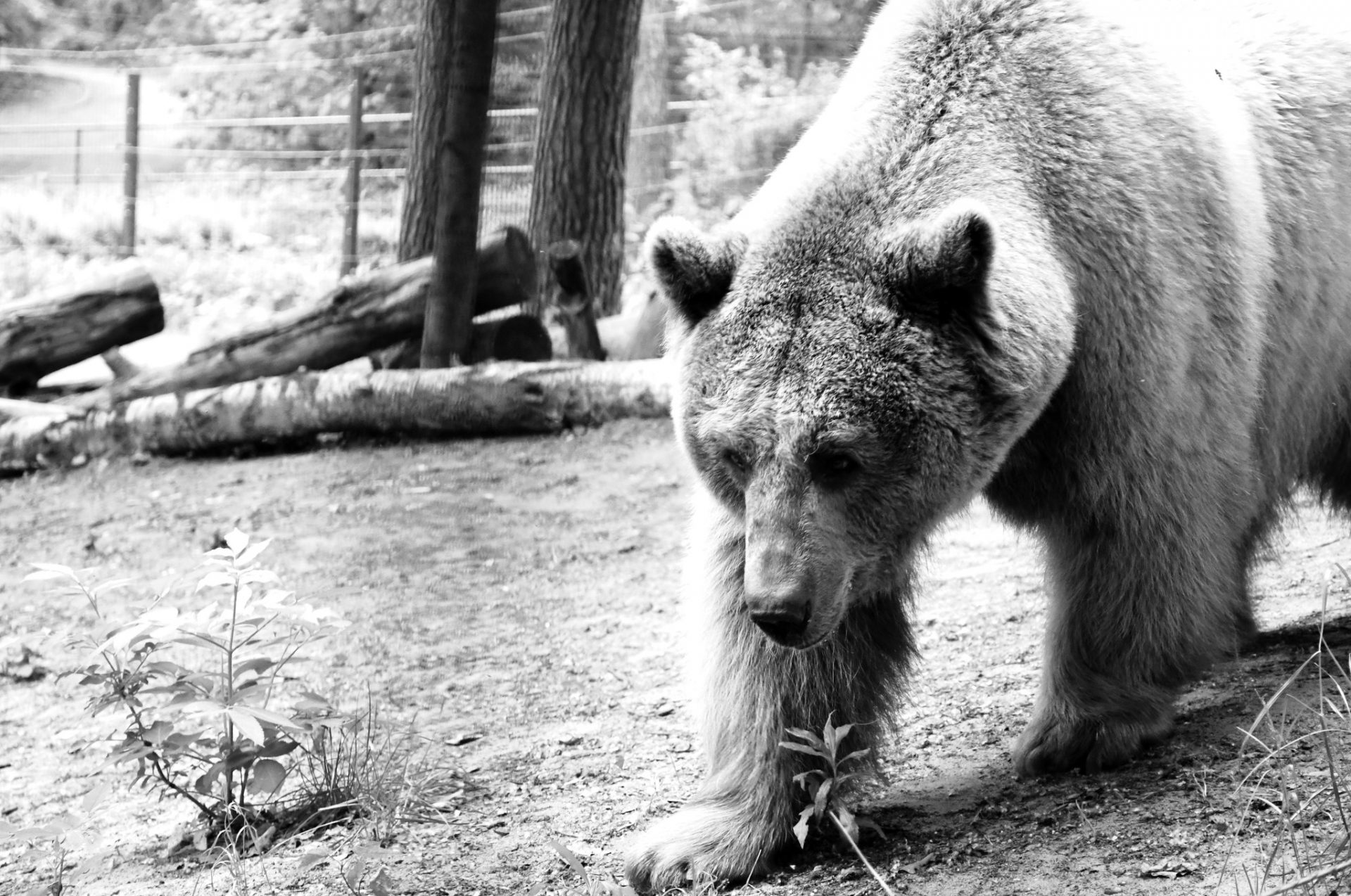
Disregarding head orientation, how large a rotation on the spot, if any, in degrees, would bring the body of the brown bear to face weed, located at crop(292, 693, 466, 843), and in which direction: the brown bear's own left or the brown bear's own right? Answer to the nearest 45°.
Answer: approximately 45° to the brown bear's own right

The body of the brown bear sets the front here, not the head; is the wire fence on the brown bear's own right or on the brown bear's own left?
on the brown bear's own right

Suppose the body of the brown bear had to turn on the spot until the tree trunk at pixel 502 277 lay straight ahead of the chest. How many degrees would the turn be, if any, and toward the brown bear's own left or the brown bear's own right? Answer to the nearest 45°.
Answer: approximately 90° to the brown bear's own right

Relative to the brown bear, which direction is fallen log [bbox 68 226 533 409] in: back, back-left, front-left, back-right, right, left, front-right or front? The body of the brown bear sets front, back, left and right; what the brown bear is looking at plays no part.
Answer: right

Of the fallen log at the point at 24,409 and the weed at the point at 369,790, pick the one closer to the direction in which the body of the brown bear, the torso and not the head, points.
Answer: the weed

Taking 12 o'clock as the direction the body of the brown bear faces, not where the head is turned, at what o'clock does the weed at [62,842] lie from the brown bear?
The weed is roughly at 1 o'clock from the brown bear.

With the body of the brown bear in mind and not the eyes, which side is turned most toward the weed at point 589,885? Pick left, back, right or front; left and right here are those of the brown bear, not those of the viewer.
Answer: front

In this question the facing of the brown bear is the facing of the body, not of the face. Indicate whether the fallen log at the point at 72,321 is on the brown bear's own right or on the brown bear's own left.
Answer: on the brown bear's own right

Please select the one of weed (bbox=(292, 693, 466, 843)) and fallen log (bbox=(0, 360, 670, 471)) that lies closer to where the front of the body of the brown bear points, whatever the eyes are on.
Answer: the weed

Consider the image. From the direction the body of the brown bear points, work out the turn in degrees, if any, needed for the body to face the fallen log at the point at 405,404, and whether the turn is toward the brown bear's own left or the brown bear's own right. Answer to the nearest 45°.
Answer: approximately 90° to the brown bear's own right

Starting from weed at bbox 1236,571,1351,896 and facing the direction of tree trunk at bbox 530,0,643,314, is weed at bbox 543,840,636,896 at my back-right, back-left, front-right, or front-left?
front-left

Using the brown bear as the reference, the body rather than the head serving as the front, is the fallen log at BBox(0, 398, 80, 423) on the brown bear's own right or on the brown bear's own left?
on the brown bear's own right

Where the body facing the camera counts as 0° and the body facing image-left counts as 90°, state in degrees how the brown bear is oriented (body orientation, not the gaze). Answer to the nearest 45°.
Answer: approximately 45°

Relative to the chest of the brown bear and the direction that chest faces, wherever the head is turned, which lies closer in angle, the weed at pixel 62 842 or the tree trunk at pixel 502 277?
the weed

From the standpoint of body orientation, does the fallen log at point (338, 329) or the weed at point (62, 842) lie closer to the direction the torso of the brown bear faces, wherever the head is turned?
the weed

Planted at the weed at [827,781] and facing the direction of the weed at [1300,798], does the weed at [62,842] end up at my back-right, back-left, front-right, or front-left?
back-right
